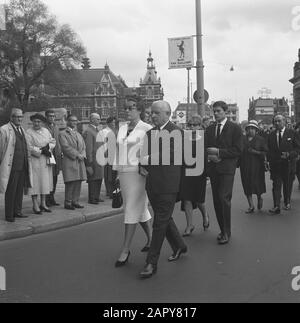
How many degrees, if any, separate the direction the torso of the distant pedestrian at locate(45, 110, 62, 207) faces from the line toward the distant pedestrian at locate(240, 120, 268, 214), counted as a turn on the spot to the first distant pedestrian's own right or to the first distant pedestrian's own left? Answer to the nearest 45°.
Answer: approximately 45° to the first distant pedestrian's own left

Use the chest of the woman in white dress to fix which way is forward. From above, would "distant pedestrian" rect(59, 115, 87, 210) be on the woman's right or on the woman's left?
on the woman's right

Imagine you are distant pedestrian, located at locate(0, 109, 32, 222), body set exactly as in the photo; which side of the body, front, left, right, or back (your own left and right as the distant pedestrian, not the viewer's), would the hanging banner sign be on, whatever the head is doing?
left

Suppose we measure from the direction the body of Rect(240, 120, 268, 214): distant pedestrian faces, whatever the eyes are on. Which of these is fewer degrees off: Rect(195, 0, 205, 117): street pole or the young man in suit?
the young man in suit
